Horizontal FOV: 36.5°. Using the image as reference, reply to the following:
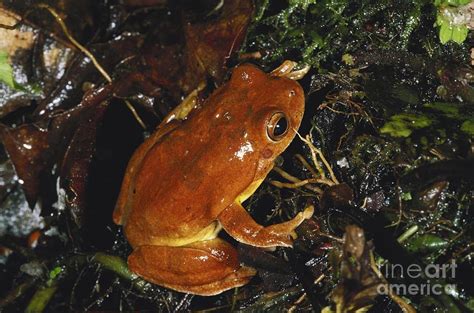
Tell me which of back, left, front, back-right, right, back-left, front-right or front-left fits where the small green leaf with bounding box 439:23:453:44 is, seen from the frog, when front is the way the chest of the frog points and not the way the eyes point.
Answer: front-right

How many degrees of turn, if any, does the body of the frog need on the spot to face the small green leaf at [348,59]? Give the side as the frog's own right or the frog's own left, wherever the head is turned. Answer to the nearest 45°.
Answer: approximately 45° to the frog's own right

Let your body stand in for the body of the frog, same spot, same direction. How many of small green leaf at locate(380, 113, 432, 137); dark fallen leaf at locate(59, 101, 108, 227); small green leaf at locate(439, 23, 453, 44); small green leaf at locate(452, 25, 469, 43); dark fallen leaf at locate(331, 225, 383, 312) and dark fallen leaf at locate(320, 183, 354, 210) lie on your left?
1

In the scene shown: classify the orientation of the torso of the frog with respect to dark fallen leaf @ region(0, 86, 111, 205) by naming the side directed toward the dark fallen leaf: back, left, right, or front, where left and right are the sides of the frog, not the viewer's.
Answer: left

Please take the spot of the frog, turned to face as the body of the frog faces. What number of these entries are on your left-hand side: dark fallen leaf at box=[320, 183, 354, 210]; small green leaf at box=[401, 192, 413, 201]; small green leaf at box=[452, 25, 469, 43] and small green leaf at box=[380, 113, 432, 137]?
0

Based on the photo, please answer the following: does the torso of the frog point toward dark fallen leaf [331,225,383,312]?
no

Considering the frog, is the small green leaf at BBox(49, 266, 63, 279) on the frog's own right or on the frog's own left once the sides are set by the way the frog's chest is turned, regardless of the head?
on the frog's own left

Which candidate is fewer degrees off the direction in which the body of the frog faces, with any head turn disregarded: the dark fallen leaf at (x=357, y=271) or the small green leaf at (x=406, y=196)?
the small green leaf

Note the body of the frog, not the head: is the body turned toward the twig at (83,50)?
no

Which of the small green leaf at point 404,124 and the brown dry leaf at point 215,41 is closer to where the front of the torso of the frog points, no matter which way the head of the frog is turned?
the small green leaf

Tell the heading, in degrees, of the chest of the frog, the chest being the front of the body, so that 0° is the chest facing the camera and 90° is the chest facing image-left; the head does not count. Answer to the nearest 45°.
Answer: approximately 225°
